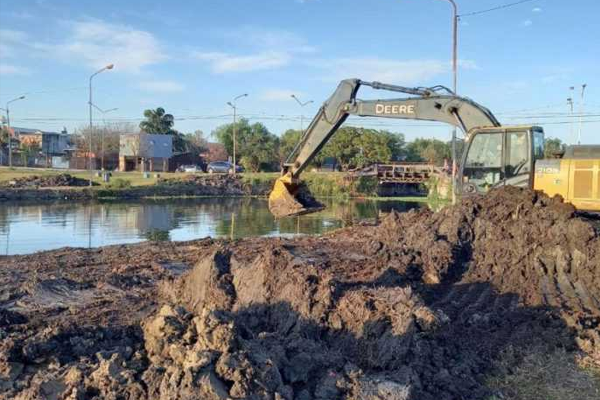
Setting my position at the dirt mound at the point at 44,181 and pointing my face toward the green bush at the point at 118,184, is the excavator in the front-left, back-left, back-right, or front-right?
front-right

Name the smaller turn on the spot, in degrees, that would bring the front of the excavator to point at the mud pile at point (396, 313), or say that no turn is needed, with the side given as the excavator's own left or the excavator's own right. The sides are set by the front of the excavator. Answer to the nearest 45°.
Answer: approximately 90° to the excavator's own left

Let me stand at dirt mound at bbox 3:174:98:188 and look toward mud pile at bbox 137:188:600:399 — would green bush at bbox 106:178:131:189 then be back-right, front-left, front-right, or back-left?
front-left

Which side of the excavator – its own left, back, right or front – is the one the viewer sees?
left

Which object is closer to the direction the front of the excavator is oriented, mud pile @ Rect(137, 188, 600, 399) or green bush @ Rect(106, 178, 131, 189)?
the green bush

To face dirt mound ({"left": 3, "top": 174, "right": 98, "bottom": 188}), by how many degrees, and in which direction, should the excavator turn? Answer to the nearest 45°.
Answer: approximately 45° to its right

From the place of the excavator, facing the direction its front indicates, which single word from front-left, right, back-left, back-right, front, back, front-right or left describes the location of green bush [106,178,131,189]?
front-right

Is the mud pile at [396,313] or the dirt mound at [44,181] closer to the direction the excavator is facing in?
the dirt mound

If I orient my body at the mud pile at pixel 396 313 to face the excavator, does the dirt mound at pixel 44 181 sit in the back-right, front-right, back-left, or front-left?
front-left

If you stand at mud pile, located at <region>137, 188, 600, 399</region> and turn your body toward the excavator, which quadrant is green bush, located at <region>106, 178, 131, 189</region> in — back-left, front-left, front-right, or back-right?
front-left

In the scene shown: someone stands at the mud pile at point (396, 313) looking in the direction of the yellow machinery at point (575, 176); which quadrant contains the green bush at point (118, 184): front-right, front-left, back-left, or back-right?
front-left
